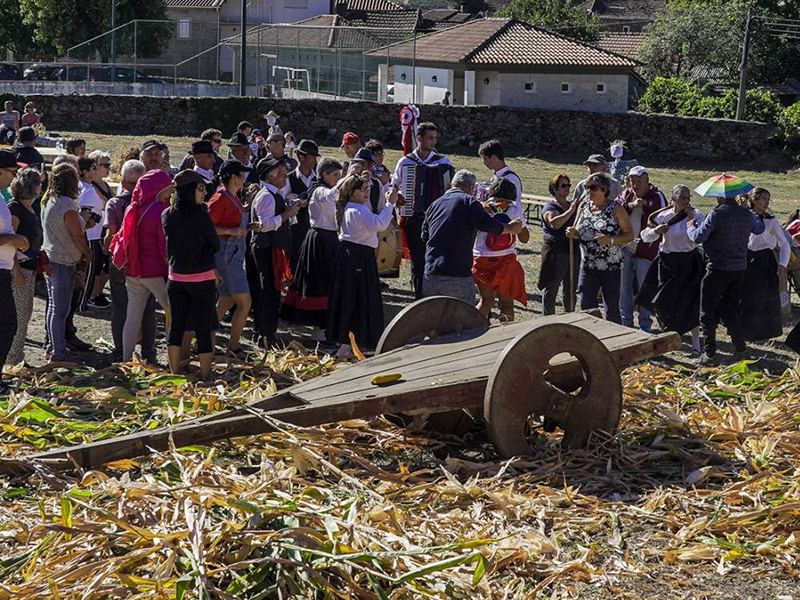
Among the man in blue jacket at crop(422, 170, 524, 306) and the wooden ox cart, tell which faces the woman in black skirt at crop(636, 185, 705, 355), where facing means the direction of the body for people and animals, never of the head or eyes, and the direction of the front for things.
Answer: the man in blue jacket

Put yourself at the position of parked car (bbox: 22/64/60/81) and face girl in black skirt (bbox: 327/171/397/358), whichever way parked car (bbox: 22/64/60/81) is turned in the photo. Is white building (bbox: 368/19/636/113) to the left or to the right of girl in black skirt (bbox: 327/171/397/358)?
left

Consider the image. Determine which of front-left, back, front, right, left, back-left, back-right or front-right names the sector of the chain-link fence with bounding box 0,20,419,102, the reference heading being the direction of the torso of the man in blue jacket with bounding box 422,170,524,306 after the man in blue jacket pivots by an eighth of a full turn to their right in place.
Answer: left

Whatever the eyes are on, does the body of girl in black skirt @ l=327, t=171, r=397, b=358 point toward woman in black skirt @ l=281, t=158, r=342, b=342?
no

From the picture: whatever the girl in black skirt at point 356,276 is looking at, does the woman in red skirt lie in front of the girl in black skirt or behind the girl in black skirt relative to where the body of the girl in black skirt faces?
in front

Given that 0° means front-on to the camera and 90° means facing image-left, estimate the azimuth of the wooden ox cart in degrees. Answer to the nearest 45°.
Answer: approximately 45°

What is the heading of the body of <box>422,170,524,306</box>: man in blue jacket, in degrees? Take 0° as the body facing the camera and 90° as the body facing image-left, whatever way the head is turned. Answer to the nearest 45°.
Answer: approximately 225°
